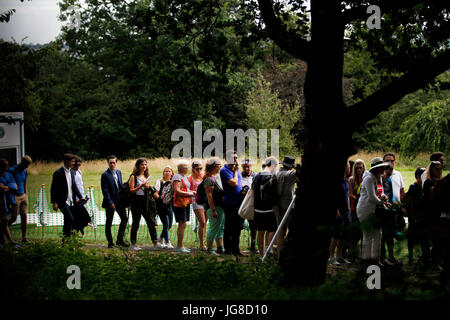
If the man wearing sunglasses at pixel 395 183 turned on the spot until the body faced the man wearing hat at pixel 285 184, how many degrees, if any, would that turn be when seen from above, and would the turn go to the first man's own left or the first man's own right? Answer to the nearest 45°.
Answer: approximately 90° to the first man's own right

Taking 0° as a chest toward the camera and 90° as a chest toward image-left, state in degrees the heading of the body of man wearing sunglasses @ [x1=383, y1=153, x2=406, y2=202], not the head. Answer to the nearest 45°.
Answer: approximately 45°

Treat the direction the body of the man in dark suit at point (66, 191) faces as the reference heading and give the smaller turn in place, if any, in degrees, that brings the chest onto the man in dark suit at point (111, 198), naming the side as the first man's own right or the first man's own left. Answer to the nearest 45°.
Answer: approximately 45° to the first man's own left
